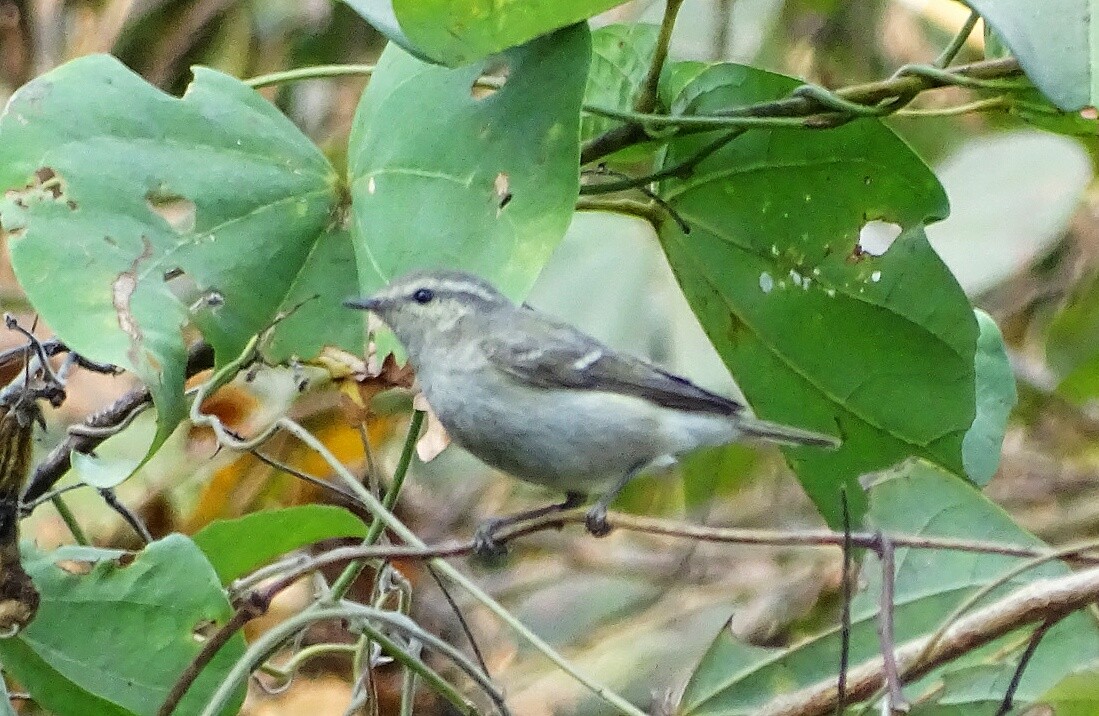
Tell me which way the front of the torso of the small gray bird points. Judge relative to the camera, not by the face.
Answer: to the viewer's left

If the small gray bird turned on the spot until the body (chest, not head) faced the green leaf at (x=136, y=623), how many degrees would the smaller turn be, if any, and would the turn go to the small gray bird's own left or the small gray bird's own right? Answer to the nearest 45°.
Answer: approximately 45° to the small gray bird's own left

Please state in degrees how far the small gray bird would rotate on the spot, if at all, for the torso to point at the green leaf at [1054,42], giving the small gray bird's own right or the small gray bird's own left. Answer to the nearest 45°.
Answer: approximately 135° to the small gray bird's own left

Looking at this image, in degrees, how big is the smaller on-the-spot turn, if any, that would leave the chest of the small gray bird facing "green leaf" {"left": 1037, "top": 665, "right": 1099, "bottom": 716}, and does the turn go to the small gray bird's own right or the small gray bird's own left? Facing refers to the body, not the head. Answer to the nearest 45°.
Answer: approximately 135° to the small gray bird's own left

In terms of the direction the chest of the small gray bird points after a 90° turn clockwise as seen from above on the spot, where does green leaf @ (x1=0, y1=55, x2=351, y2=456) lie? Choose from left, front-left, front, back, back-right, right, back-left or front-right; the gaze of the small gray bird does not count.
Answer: back-left
